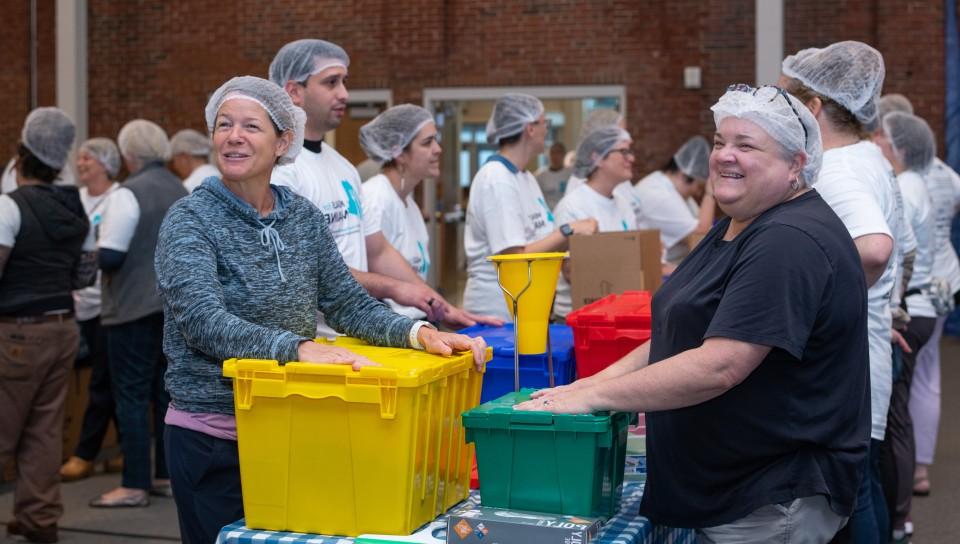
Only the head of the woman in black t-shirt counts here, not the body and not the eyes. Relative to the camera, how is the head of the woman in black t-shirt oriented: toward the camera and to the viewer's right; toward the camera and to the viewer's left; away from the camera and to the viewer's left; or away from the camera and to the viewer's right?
toward the camera and to the viewer's left

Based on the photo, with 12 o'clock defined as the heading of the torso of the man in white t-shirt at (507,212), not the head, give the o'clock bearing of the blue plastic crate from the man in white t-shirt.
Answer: The blue plastic crate is roughly at 3 o'clock from the man in white t-shirt.

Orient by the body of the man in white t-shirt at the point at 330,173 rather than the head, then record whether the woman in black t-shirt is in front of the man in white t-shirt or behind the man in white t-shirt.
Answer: in front

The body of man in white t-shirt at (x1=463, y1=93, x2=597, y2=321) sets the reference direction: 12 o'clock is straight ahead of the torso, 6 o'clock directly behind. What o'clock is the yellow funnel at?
The yellow funnel is roughly at 3 o'clock from the man in white t-shirt.

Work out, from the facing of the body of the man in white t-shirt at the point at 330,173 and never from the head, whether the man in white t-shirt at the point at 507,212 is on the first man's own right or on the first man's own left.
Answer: on the first man's own left

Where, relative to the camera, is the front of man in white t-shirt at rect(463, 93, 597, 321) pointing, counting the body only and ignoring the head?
to the viewer's right

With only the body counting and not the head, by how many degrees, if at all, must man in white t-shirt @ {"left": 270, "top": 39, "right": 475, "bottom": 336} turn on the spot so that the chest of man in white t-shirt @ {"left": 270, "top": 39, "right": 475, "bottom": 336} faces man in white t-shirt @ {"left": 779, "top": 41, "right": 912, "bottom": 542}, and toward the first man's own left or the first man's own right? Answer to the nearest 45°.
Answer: approximately 45° to the first man's own left

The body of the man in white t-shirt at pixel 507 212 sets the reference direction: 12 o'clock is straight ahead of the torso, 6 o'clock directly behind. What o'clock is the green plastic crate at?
The green plastic crate is roughly at 3 o'clock from the man in white t-shirt.

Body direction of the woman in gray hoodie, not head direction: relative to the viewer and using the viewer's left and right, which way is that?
facing the viewer and to the right of the viewer
